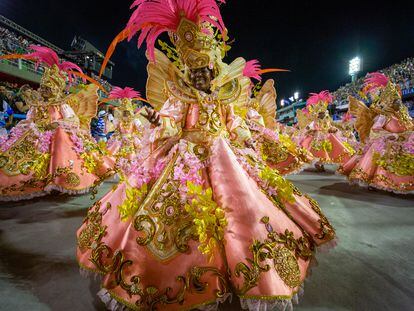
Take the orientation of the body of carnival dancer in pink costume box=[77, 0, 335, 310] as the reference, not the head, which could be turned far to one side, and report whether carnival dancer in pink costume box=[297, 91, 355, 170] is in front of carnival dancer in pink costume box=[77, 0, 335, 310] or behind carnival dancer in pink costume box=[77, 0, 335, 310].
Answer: behind

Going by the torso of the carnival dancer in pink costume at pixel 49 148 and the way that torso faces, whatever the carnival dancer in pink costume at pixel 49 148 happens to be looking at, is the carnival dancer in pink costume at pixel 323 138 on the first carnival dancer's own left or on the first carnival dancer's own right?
on the first carnival dancer's own left

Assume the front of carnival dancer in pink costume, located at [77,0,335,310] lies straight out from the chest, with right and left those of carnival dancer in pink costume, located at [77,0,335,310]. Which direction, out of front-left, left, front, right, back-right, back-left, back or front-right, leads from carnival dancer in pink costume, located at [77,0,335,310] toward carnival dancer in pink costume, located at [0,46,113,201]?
back-right

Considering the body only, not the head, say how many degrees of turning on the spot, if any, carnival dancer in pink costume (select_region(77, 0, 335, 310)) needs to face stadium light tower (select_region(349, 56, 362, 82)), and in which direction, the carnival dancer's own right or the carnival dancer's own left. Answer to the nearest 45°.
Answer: approximately 135° to the carnival dancer's own left

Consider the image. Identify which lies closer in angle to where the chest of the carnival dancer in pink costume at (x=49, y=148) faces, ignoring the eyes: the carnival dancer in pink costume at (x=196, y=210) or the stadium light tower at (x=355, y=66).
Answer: the carnival dancer in pink costume

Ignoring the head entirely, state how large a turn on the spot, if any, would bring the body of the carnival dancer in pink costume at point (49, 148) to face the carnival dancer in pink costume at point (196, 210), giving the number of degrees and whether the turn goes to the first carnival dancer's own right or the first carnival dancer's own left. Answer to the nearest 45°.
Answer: approximately 45° to the first carnival dancer's own left

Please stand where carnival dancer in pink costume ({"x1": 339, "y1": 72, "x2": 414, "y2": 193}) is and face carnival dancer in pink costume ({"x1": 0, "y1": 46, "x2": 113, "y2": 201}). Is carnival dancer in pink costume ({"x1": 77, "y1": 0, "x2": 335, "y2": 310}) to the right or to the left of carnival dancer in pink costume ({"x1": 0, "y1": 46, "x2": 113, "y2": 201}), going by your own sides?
left

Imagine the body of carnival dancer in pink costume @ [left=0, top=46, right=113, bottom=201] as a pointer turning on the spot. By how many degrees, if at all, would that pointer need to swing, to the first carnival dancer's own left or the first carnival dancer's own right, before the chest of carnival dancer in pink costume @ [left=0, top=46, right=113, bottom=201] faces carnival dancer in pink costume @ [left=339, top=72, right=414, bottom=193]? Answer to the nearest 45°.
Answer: approximately 90° to the first carnival dancer's own left
